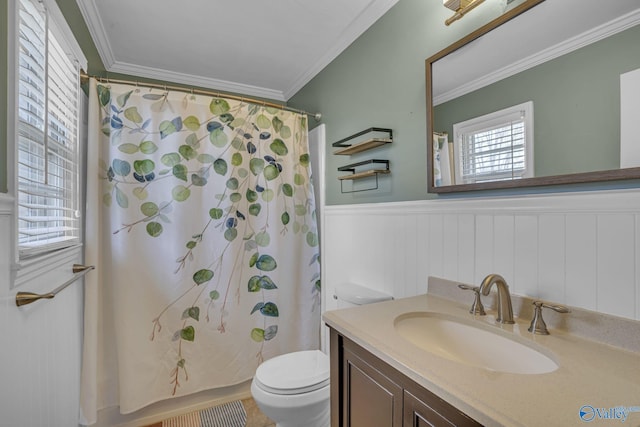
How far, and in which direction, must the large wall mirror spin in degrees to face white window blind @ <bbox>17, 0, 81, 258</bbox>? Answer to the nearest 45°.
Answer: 0° — it already faces it

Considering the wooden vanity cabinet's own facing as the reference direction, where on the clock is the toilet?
The toilet is roughly at 3 o'clock from the wooden vanity cabinet.

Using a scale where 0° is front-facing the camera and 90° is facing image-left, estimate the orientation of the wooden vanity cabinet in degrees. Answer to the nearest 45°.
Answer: approximately 45°

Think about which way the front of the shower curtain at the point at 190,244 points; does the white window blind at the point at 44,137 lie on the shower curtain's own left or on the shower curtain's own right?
on the shower curtain's own right

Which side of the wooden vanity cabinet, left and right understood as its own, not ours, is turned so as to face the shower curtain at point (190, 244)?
right

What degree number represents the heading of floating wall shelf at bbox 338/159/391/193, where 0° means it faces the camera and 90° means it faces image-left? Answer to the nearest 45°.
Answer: approximately 45°
